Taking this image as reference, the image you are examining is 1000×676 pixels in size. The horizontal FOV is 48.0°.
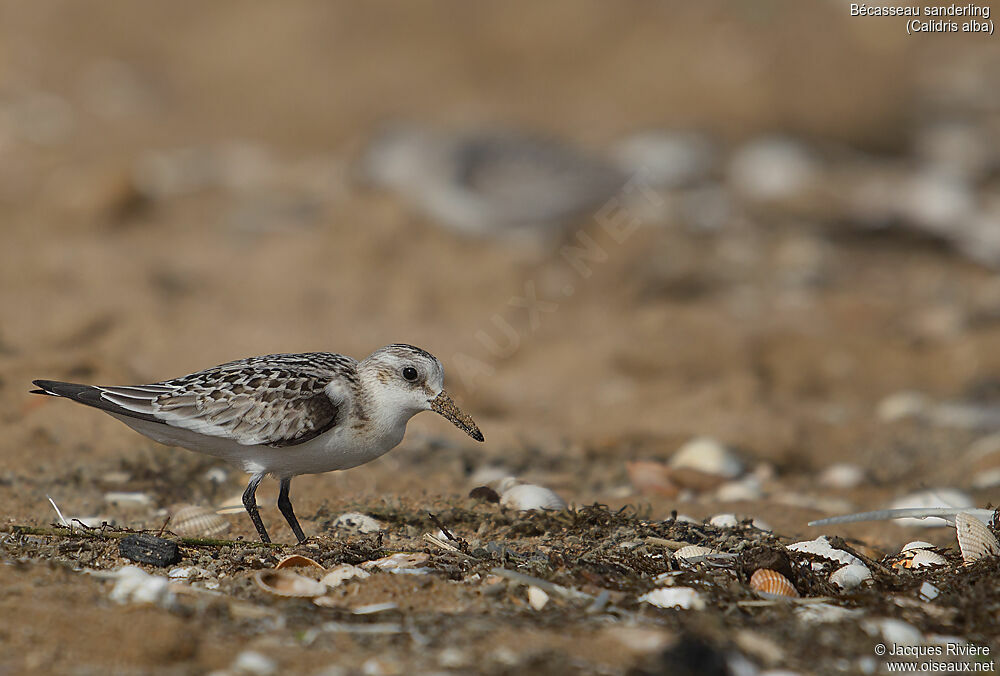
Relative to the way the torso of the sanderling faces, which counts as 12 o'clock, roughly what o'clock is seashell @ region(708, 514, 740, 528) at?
The seashell is roughly at 12 o'clock from the sanderling.

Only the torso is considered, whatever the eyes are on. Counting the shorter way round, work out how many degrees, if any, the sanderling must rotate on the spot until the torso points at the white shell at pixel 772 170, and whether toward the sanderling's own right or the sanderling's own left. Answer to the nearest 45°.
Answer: approximately 45° to the sanderling's own left

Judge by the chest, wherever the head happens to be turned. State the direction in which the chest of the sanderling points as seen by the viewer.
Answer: to the viewer's right

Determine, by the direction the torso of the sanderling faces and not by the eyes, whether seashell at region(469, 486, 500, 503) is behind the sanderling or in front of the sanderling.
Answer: in front

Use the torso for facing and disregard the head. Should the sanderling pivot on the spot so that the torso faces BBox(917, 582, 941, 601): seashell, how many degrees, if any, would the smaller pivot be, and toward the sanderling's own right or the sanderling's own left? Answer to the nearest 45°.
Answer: approximately 45° to the sanderling's own right

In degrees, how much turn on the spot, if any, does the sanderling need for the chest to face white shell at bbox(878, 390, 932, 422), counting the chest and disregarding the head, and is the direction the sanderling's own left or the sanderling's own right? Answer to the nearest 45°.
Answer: approximately 45° to the sanderling's own left
